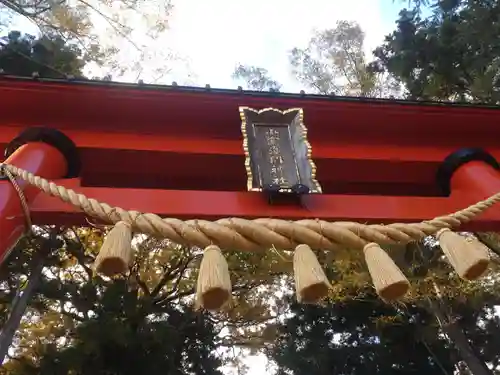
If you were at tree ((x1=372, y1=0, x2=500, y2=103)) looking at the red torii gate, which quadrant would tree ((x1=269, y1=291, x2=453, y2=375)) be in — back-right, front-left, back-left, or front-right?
back-right

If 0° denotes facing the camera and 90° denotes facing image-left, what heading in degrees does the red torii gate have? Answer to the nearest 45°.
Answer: approximately 0°

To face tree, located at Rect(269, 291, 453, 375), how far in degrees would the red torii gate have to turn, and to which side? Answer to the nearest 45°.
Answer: approximately 180°

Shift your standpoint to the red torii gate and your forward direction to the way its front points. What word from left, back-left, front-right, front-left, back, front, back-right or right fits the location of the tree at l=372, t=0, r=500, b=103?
back-left
